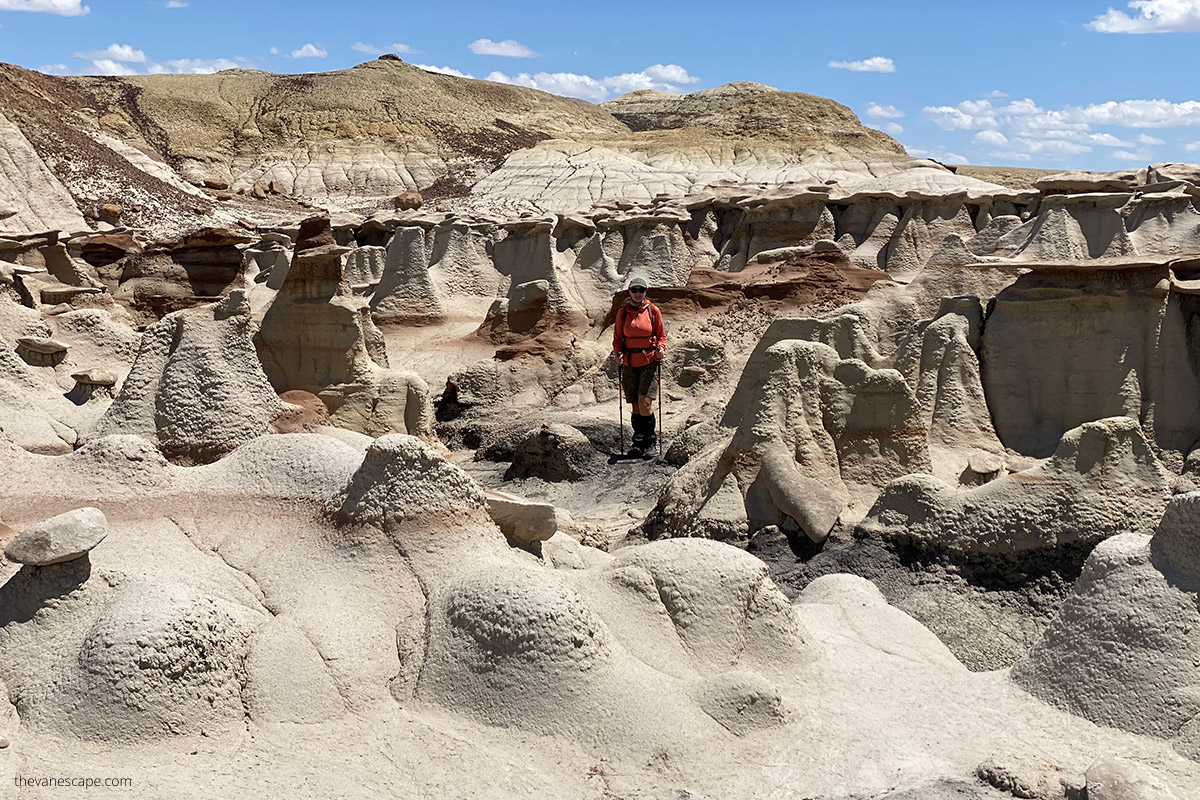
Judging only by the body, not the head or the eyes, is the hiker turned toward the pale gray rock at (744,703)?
yes

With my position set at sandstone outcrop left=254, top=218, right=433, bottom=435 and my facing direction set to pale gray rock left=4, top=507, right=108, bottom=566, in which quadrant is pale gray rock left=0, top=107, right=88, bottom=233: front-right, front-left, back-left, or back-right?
back-right

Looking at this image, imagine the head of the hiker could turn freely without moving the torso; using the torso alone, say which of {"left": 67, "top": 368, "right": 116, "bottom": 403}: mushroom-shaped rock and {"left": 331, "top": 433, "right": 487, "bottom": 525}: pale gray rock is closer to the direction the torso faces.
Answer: the pale gray rock

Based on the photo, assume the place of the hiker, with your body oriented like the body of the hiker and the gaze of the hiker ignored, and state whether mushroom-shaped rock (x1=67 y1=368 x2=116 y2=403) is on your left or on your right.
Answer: on your right

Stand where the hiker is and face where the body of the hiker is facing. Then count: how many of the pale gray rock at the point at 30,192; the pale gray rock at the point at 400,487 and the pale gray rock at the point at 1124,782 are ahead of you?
2

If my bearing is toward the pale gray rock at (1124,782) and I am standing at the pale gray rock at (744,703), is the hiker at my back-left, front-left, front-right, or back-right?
back-left

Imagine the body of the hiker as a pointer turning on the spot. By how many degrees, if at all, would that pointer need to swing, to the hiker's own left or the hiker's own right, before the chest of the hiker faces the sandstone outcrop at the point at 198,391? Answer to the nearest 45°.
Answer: approximately 45° to the hiker's own right

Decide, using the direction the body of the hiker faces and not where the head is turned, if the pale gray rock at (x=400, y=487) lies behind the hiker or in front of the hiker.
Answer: in front

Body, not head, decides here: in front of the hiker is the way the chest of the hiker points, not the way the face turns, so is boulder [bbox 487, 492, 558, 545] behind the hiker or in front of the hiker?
in front

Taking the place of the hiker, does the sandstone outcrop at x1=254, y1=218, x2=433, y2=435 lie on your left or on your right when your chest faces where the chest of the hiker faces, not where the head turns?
on your right

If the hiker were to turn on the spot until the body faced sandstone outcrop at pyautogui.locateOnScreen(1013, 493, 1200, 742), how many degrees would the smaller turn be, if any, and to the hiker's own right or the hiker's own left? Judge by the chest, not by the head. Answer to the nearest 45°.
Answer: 0° — they already face it

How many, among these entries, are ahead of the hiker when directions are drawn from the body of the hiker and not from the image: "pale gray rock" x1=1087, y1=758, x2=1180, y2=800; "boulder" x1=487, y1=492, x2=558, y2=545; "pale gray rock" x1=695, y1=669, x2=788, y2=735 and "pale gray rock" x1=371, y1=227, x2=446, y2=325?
3

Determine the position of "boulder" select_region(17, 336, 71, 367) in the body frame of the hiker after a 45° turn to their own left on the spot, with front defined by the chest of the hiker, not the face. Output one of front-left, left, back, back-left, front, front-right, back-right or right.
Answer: back-right

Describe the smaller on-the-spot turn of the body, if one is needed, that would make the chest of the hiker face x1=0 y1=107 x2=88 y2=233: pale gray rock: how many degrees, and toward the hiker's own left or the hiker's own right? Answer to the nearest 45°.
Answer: approximately 135° to the hiker's own right
